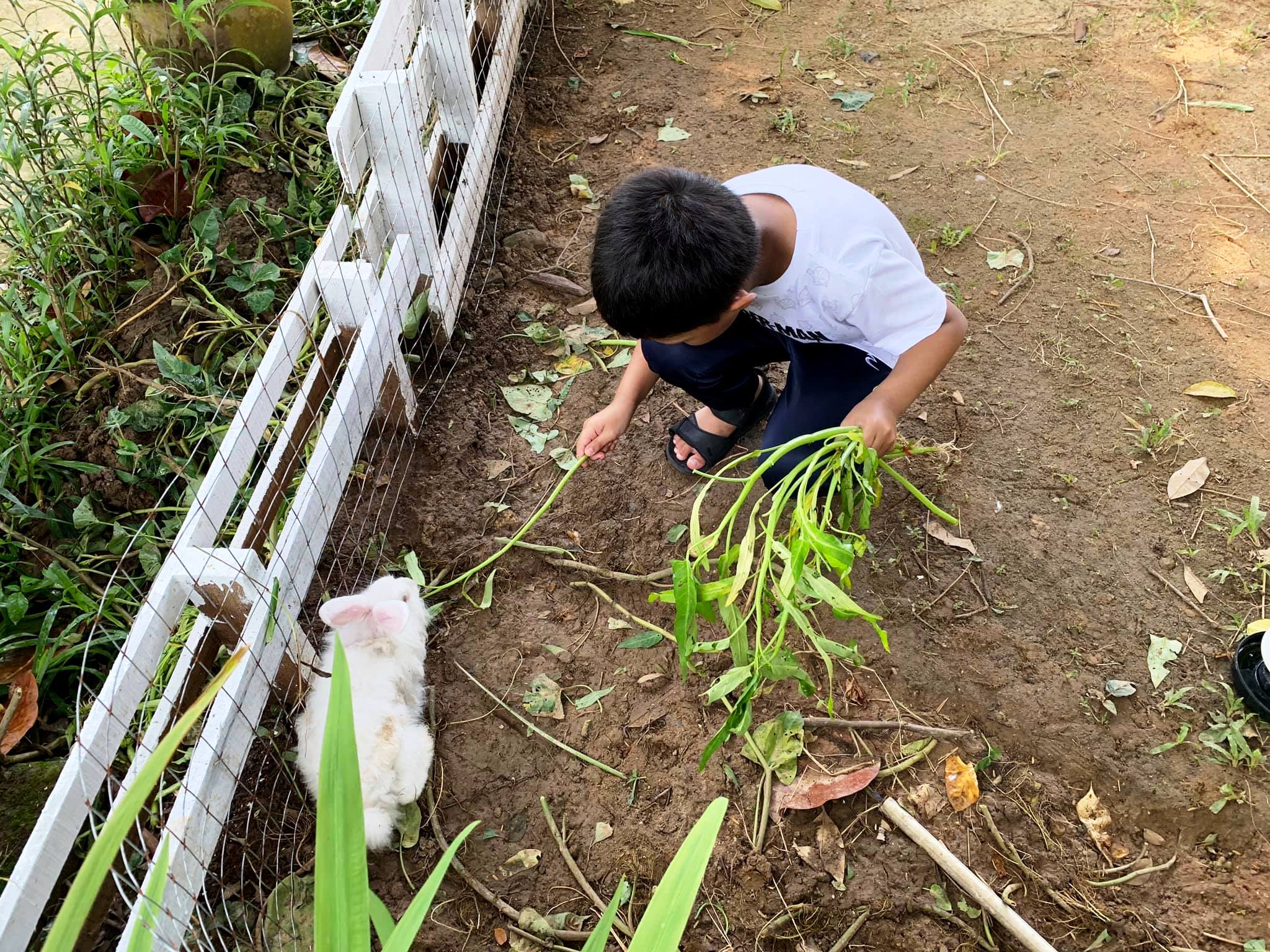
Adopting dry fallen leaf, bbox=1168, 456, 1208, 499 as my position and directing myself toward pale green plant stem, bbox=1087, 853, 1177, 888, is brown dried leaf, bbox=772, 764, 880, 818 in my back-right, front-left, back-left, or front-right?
front-right

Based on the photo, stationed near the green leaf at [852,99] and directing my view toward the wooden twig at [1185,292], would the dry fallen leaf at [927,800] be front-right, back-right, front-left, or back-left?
front-right

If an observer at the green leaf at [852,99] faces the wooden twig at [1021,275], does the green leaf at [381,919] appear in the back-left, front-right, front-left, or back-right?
front-right

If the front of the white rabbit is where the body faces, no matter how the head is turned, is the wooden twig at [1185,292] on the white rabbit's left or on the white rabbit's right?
on the white rabbit's right

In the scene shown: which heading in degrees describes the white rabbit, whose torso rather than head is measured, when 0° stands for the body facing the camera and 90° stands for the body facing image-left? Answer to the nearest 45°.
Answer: approximately 180°

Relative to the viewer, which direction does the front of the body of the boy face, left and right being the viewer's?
facing the viewer and to the left of the viewer

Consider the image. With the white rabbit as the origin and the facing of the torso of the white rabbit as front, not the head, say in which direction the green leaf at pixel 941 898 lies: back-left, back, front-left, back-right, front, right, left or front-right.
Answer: back-right

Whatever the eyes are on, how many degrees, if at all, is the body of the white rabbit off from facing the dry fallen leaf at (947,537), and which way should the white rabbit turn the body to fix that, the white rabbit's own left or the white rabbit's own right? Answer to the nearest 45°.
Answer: approximately 90° to the white rabbit's own right

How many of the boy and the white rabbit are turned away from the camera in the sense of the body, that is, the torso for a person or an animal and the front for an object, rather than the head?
1

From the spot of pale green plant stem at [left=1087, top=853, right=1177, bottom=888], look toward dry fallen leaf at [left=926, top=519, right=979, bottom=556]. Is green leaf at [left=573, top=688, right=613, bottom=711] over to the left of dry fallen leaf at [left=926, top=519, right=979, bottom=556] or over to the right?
left

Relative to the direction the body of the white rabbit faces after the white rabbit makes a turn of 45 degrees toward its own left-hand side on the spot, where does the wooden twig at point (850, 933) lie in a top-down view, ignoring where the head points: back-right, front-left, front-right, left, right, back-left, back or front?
back

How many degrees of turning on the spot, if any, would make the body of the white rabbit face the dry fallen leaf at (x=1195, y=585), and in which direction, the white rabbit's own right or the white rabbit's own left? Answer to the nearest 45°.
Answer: approximately 90° to the white rabbit's own right

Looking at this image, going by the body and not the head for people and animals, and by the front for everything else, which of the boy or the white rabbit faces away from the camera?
the white rabbit

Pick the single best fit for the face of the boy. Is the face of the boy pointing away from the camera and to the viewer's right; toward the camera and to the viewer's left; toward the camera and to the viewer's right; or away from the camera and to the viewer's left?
toward the camera and to the viewer's left

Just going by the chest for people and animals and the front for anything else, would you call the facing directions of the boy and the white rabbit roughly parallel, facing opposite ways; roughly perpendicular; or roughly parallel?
roughly perpendicular

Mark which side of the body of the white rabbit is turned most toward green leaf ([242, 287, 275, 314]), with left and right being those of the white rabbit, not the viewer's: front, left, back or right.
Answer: front

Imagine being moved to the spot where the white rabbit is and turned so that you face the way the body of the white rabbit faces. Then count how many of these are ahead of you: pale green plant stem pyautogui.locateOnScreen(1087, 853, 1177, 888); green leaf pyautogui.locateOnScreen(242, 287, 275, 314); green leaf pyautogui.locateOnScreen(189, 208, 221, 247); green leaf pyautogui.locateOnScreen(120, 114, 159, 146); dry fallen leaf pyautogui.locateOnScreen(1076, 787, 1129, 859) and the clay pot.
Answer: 4
